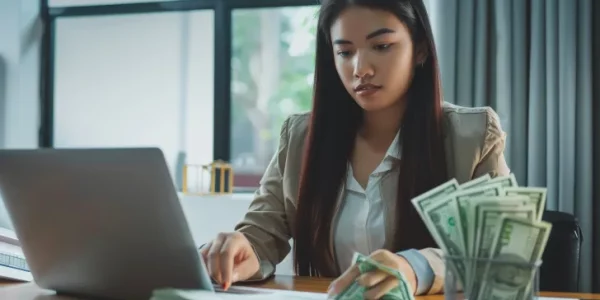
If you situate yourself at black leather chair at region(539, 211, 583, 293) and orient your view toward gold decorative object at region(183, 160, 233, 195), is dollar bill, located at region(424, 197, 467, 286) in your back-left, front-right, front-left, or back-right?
back-left

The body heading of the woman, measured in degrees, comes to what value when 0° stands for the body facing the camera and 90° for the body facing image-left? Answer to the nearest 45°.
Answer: approximately 45°

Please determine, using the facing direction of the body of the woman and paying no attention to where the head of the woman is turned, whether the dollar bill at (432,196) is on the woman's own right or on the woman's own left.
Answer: on the woman's own left

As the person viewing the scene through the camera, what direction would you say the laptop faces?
facing away from the viewer and to the right of the viewer

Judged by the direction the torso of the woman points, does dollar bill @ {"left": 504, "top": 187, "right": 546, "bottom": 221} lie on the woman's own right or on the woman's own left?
on the woman's own left

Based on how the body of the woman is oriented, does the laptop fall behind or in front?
in front

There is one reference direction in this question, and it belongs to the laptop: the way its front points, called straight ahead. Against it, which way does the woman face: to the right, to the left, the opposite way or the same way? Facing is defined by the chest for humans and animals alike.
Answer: the opposite way
